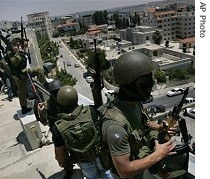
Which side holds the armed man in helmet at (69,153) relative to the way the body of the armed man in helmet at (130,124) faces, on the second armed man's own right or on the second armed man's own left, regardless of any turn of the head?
on the second armed man's own left

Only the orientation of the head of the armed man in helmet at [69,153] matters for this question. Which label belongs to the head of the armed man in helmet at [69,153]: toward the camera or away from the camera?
away from the camera

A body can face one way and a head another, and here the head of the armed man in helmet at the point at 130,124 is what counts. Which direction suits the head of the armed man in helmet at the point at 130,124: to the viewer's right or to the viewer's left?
to the viewer's right

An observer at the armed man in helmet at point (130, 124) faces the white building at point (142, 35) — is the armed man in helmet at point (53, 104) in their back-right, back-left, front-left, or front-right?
front-left
